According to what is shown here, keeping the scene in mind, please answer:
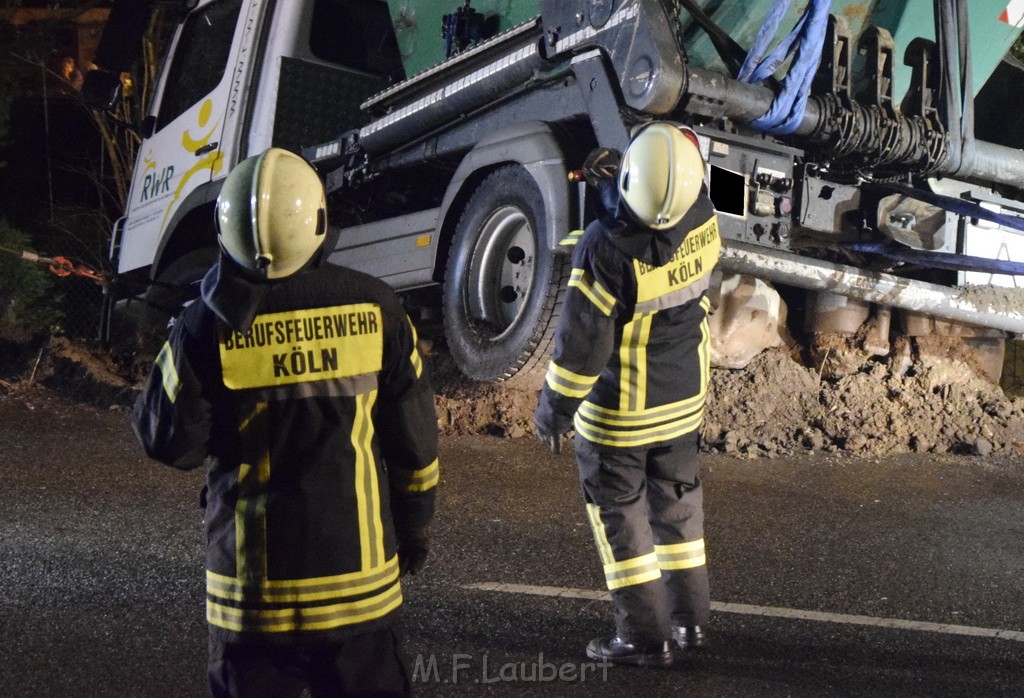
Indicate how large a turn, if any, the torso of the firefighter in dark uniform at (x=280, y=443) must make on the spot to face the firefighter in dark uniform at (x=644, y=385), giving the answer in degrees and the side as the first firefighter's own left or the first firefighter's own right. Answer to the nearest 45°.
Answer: approximately 45° to the first firefighter's own right

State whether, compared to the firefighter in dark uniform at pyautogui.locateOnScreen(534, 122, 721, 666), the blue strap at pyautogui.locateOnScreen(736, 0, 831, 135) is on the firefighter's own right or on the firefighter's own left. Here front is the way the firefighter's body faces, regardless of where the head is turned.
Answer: on the firefighter's own right

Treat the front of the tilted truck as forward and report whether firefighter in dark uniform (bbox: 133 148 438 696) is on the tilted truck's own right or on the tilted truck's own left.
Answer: on the tilted truck's own left

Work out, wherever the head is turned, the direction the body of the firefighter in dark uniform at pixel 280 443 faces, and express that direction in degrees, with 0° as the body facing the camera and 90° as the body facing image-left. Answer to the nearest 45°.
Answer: approximately 180°

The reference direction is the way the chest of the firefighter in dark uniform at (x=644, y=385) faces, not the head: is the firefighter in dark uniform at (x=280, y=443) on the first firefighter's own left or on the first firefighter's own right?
on the first firefighter's own left

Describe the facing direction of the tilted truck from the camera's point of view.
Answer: facing away from the viewer and to the left of the viewer

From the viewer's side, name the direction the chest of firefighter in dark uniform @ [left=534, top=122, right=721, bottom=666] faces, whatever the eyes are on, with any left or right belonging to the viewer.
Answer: facing away from the viewer and to the left of the viewer

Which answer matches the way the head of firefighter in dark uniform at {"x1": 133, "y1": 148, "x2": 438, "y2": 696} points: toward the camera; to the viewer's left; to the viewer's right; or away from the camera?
away from the camera

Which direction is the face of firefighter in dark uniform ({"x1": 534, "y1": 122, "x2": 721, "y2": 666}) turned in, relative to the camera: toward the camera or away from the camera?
away from the camera
